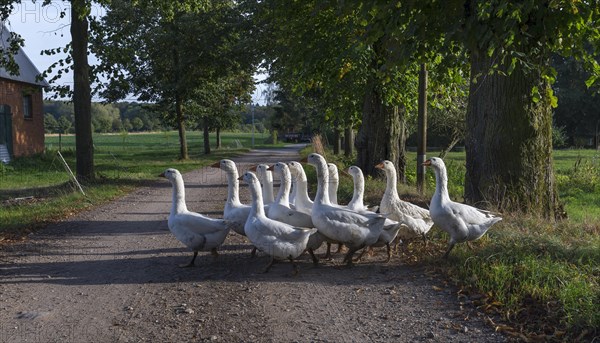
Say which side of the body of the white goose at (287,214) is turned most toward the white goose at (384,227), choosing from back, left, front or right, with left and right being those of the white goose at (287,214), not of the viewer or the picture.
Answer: back

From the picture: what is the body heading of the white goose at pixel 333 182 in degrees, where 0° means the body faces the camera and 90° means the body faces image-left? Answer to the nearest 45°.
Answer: approximately 90°

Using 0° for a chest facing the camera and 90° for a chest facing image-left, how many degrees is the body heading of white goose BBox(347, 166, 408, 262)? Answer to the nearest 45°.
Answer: approximately 90°

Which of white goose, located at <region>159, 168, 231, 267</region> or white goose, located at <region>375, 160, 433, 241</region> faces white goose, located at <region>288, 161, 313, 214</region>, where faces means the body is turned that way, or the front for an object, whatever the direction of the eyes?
white goose, located at <region>375, 160, 433, 241</region>

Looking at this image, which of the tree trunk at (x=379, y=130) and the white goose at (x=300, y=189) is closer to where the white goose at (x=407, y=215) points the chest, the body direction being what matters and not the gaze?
the white goose

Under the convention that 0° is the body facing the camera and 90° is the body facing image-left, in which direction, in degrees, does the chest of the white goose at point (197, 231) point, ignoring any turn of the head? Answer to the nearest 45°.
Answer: approximately 90°

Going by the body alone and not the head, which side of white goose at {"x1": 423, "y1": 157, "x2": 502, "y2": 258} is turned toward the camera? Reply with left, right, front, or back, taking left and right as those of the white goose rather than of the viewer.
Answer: left

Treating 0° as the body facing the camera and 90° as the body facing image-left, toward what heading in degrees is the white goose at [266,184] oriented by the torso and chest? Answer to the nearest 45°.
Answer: approximately 90°

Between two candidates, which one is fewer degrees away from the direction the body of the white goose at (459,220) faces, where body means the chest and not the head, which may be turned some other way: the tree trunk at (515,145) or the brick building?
the brick building

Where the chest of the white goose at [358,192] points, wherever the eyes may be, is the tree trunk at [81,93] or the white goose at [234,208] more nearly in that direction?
the white goose

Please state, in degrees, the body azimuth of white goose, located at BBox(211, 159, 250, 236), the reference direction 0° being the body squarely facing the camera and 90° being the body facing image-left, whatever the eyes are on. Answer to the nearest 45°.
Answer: approximately 90°
